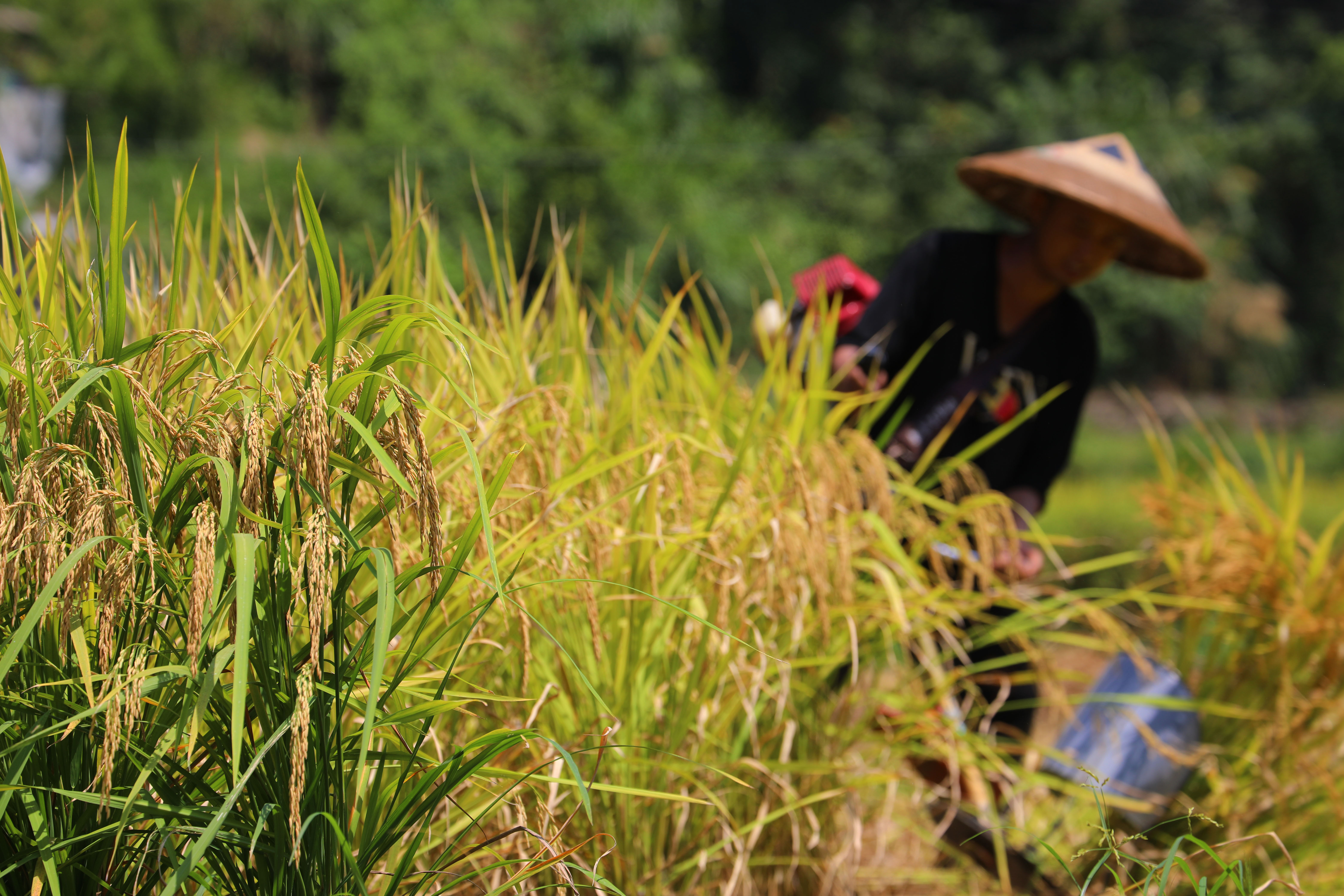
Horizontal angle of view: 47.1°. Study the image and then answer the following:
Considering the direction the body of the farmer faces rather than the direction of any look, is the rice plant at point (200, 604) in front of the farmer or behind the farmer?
in front

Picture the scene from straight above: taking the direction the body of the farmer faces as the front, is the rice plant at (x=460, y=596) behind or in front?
in front

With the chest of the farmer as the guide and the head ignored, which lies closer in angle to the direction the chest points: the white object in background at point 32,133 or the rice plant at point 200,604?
the rice plant

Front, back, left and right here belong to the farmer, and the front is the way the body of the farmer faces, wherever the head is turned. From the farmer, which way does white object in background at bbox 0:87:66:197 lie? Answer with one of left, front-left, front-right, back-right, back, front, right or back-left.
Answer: back-right

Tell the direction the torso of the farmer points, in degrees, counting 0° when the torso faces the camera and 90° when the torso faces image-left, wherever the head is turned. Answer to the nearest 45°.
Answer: approximately 0°
